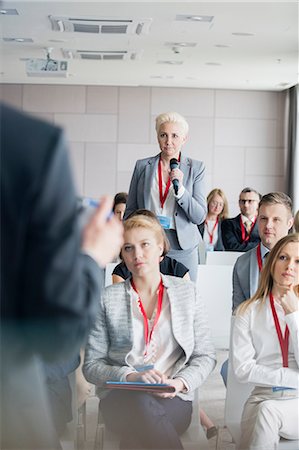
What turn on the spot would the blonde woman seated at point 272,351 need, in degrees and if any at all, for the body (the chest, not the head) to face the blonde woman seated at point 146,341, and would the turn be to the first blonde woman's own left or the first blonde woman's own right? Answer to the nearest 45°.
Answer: approximately 90° to the first blonde woman's own right

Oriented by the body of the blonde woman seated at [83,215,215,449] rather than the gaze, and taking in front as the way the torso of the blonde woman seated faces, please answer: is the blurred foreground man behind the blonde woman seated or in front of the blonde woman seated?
in front

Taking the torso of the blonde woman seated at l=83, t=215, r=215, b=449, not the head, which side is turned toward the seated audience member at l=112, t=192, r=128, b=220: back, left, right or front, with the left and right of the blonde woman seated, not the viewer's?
back

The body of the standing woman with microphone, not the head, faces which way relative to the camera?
toward the camera

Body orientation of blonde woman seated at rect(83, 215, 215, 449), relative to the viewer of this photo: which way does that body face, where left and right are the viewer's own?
facing the viewer

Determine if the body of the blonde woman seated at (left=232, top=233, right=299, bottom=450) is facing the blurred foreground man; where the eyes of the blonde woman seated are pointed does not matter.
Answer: yes

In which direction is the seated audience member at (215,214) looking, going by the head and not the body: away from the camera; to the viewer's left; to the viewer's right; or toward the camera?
toward the camera

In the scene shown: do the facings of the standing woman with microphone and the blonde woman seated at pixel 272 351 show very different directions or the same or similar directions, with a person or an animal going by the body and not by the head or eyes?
same or similar directions

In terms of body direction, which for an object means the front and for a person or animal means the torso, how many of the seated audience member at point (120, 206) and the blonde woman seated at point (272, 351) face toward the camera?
2

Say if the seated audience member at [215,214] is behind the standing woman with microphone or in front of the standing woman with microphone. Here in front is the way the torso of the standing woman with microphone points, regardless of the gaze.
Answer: behind

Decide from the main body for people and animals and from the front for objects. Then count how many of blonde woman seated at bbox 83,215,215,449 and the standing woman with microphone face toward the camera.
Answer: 2

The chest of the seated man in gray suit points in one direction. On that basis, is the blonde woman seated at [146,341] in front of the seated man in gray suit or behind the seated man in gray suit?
in front

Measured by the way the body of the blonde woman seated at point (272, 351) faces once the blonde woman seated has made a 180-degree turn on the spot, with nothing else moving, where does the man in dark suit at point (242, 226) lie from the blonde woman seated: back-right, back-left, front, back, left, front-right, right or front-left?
front

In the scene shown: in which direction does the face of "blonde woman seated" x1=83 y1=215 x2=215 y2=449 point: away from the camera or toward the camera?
toward the camera

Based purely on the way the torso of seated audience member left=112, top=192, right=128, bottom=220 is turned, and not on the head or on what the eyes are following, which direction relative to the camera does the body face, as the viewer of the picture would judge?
toward the camera
